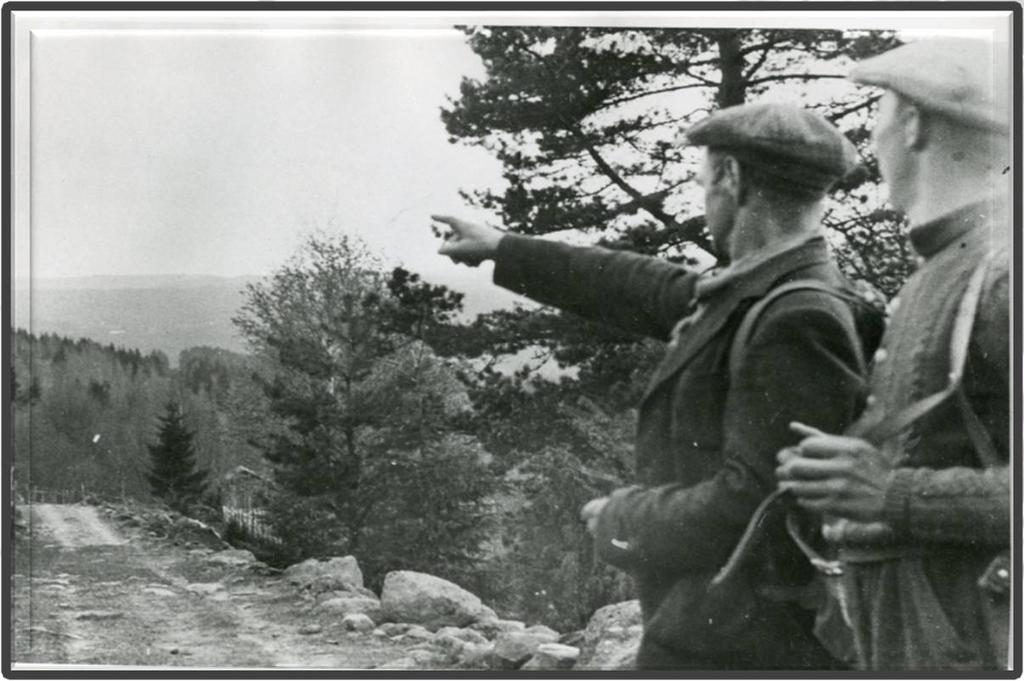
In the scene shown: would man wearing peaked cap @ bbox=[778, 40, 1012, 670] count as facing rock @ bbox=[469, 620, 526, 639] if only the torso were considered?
no

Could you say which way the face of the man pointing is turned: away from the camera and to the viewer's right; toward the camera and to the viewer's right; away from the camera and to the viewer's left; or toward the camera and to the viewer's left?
away from the camera and to the viewer's left

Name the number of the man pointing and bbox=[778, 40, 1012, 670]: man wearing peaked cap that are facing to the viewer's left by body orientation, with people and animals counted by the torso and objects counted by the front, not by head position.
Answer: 2

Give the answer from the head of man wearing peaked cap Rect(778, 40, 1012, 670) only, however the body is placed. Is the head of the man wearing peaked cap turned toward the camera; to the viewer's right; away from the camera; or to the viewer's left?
to the viewer's left

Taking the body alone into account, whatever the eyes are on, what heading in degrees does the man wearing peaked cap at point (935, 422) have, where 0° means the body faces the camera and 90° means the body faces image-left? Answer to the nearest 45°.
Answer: approximately 90°

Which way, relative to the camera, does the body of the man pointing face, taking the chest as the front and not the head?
to the viewer's left
